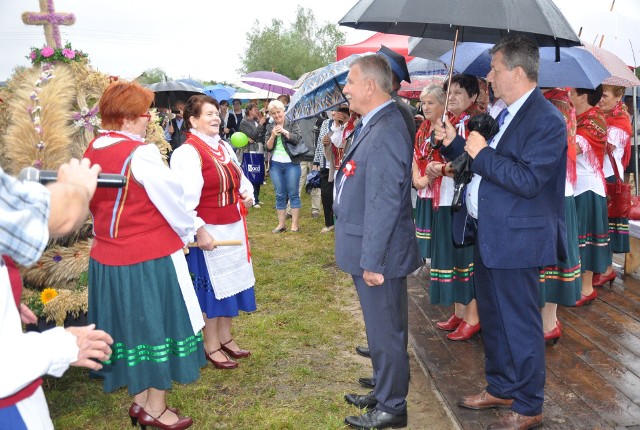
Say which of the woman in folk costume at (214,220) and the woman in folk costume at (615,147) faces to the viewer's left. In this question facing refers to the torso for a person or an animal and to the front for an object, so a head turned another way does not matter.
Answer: the woman in folk costume at (615,147)

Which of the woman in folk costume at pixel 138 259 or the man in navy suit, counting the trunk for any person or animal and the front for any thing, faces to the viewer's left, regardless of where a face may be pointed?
the man in navy suit

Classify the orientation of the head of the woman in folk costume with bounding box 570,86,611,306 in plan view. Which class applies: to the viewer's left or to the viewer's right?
to the viewer's left

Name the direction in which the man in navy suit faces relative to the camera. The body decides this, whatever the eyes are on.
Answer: to the viewer's left

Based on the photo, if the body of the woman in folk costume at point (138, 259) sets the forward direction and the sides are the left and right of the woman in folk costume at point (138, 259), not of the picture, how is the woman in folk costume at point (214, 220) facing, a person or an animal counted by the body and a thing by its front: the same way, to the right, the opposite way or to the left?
to the right

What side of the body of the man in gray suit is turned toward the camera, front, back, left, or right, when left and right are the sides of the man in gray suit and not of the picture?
left

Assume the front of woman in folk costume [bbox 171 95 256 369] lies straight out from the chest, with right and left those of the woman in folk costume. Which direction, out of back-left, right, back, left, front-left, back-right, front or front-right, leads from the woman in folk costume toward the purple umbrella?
back-left

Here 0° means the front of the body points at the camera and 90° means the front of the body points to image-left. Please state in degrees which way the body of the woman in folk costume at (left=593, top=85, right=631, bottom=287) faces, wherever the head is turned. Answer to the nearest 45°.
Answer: approximately 90°

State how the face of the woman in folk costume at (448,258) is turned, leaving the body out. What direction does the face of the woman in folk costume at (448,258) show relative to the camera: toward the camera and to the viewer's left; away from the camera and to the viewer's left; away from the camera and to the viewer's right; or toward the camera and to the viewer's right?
toward the camera and to the viewer's left
